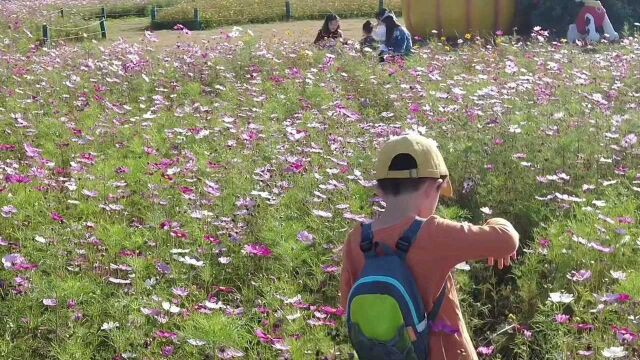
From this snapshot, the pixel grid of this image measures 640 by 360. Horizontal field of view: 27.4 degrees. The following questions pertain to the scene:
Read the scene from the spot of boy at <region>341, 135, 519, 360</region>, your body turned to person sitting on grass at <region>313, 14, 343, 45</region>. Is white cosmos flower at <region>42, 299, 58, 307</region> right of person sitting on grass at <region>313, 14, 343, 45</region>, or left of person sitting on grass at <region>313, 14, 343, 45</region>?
left

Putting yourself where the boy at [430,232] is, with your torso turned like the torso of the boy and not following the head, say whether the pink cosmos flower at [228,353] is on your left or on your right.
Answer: on your left

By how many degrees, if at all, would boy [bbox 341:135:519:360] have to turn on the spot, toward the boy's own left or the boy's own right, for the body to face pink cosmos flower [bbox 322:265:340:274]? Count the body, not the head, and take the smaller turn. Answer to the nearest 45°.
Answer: approximately 45° to the boy's own left

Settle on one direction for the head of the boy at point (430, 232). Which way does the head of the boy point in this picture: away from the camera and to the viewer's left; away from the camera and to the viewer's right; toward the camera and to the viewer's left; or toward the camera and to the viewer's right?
away from the camera and to the viewer's right

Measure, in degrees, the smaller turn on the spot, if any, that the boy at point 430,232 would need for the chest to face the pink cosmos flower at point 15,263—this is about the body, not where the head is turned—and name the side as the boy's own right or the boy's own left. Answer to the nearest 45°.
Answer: approximately 90° to the boy's own left

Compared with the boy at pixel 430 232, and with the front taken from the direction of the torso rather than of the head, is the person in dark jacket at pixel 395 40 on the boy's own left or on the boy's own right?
on the boy's own left

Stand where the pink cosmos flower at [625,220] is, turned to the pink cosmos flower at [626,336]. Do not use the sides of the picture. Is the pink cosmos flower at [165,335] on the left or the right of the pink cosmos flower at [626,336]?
right

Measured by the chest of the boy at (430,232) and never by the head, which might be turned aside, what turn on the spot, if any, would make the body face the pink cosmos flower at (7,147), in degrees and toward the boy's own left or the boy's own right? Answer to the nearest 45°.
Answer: approximately 90° to the boy's own left

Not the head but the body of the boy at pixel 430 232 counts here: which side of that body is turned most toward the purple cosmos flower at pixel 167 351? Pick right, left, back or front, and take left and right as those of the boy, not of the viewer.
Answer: left

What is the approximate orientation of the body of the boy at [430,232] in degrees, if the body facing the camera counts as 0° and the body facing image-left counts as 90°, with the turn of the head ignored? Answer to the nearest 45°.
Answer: approximately 225°

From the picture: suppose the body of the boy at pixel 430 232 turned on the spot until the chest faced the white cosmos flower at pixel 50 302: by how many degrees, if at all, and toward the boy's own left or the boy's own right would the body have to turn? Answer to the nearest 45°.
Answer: approximately 90° to the boy's own left
